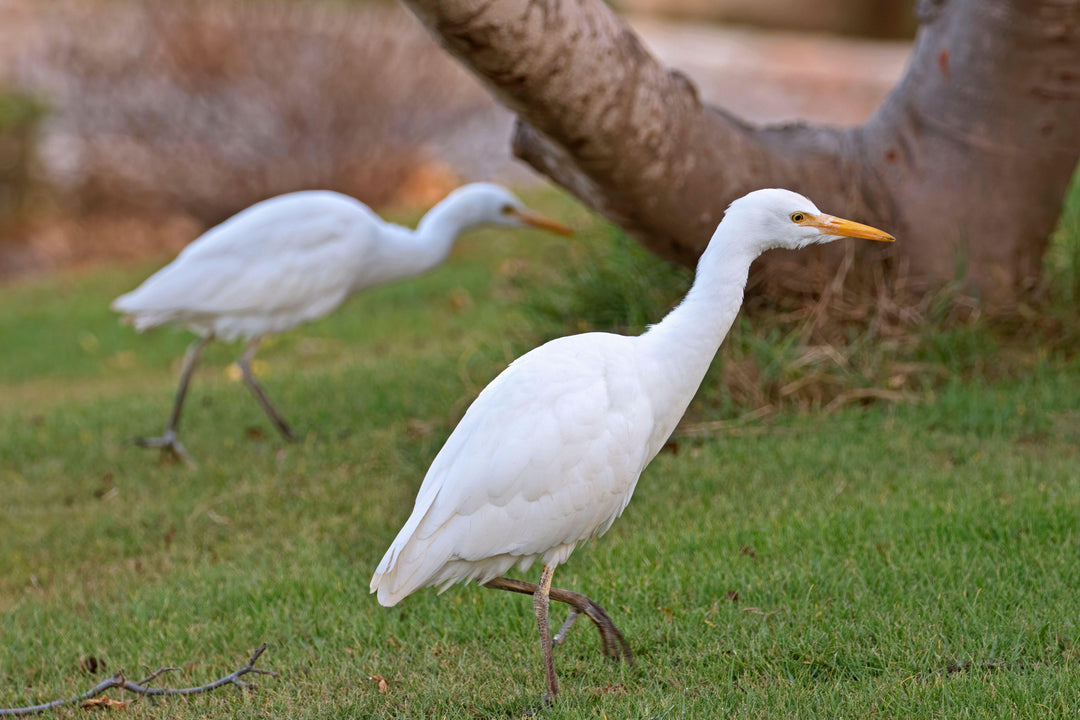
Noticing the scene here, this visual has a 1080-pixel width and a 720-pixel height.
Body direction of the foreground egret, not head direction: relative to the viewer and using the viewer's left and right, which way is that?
facing to the right of the viewer

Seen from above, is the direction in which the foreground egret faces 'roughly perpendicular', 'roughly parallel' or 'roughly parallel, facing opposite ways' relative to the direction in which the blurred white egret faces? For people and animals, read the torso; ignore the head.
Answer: roughly parallel

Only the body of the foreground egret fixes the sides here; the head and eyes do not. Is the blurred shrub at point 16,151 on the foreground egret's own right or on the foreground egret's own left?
on the foreground egret's own left

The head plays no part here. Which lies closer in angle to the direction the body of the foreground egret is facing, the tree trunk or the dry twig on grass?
the tree trunk

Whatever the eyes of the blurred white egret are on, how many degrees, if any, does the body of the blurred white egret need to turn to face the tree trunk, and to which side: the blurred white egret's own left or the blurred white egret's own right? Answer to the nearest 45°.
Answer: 0° — it already faces it

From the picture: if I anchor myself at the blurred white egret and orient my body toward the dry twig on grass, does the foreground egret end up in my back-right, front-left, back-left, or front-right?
front-left

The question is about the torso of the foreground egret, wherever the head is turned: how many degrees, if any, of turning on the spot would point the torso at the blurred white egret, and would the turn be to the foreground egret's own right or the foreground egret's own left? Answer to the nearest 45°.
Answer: approximately 135° to the foreground egret's own left

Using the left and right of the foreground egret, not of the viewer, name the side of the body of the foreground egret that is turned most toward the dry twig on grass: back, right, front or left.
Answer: back

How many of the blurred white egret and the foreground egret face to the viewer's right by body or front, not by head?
2

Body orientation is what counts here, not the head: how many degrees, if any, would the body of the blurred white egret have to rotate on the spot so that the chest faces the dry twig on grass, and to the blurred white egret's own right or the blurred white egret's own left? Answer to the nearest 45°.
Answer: approximately 90° to the blurred white egret's own right

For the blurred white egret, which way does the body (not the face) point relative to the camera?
to the viewer's right

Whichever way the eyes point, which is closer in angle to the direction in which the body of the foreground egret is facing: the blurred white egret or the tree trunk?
the tree trunk
